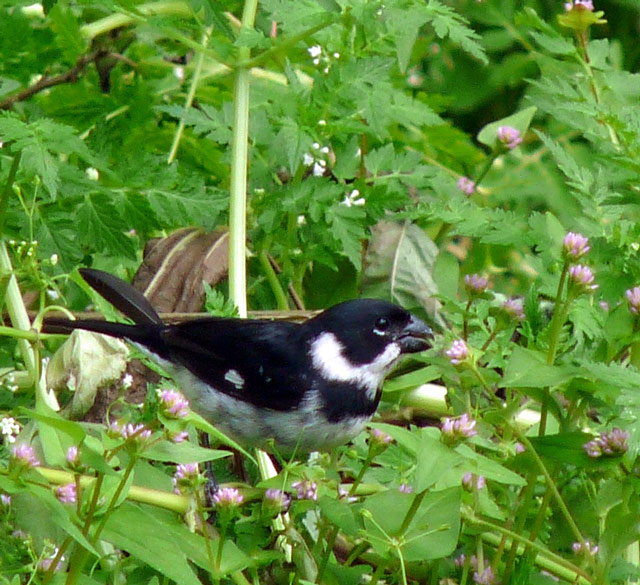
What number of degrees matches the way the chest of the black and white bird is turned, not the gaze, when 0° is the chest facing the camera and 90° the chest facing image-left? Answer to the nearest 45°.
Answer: approximately 270°
